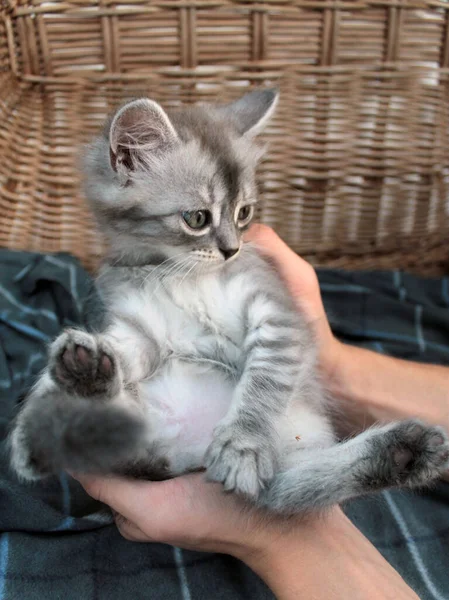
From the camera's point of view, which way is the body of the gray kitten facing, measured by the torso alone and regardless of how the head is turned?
toward the camera

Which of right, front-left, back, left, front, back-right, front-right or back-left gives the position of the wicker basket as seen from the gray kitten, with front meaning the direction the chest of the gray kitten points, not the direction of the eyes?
back
